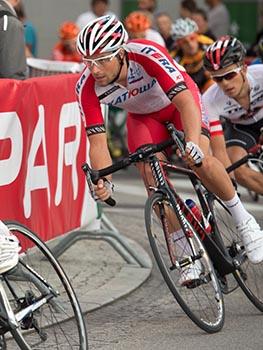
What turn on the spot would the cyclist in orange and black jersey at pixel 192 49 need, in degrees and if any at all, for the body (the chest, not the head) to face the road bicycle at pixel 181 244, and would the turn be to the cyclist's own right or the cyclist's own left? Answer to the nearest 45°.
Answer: approximately 45° to the cyclist's own left

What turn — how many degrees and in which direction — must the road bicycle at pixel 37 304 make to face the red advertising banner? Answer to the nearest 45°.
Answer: approximately 135° to its right

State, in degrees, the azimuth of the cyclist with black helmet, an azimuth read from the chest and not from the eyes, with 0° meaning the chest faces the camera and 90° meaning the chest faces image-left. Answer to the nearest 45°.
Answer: approximately 45°

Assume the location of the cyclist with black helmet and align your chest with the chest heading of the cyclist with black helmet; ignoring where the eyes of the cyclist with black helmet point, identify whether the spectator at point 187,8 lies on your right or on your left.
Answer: on your right

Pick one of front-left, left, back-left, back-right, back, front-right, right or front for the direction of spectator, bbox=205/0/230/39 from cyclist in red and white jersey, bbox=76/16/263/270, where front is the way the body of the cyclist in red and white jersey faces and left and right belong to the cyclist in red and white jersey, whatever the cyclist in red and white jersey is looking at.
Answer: back-right

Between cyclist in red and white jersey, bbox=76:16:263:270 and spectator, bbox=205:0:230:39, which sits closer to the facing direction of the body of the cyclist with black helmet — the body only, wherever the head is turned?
the cyclist in red and white jersey

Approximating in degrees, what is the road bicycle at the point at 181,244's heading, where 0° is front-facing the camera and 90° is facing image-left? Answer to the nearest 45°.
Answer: approximately 45°

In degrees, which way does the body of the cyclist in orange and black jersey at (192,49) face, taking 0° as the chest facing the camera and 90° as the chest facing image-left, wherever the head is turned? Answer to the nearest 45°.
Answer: approximately 45°

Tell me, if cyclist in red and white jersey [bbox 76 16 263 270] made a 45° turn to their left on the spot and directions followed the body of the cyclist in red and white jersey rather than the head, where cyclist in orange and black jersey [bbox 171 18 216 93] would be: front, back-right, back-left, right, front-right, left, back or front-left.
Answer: back

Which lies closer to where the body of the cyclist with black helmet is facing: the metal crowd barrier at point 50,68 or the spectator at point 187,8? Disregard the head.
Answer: the metal crowd barrier
